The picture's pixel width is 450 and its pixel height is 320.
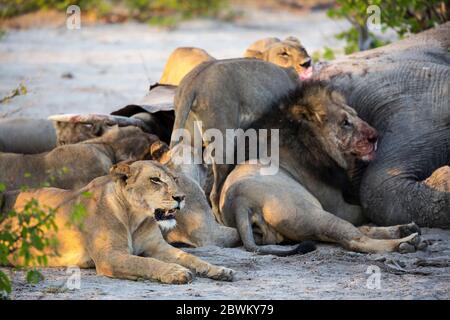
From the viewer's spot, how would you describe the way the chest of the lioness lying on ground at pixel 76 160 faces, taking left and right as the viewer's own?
facing to the right of the viewer

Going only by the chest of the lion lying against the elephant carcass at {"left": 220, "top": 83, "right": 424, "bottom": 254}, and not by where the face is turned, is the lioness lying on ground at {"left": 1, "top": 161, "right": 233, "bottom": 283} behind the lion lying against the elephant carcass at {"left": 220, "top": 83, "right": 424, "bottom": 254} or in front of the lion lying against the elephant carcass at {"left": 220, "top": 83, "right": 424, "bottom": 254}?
behind

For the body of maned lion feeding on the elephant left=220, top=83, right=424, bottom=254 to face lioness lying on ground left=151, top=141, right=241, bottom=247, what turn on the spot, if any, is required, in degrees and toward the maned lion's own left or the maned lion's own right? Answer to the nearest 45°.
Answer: approximately 180°

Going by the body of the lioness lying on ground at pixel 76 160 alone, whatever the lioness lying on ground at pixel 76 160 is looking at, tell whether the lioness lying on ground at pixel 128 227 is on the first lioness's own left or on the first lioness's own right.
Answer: on the first lioness's own right

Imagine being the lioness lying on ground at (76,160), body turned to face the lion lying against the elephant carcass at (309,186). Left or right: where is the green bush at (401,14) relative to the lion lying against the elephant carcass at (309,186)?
left

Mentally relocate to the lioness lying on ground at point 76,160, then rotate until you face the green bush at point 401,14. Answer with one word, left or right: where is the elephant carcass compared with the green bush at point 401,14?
right

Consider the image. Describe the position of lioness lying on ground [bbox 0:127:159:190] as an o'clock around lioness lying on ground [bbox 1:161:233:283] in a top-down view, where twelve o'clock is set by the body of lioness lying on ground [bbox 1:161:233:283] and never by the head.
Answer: lioness lying on ground [bbox 0:127:159:190] is roughly at 7 o'clock from lioness lying on ground [bbox 1:161:233:283].

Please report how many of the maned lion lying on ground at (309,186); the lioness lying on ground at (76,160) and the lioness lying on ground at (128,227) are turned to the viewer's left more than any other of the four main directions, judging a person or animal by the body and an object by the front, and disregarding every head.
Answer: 0

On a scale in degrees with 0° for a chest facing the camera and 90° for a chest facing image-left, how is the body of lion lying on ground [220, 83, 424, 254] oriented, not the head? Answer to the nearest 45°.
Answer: approximately 225°

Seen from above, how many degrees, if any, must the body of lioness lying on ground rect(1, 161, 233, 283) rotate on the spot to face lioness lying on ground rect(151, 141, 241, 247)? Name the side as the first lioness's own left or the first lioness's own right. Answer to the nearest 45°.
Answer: approximately 90° to the first lioness's own left

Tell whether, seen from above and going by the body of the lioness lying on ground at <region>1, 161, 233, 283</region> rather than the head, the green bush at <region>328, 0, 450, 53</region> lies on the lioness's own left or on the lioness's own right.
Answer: on the lioness's own left

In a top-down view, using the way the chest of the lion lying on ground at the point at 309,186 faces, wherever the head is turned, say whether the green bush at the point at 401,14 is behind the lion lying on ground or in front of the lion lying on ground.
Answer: in front

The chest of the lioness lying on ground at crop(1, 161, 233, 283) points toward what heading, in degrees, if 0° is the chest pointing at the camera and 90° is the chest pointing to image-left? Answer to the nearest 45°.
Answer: approximately 315°

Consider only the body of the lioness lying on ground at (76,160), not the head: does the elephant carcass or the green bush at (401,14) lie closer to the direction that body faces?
the elephant carcass

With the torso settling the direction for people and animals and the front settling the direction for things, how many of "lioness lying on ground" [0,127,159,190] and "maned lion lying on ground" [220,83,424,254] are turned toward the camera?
0
